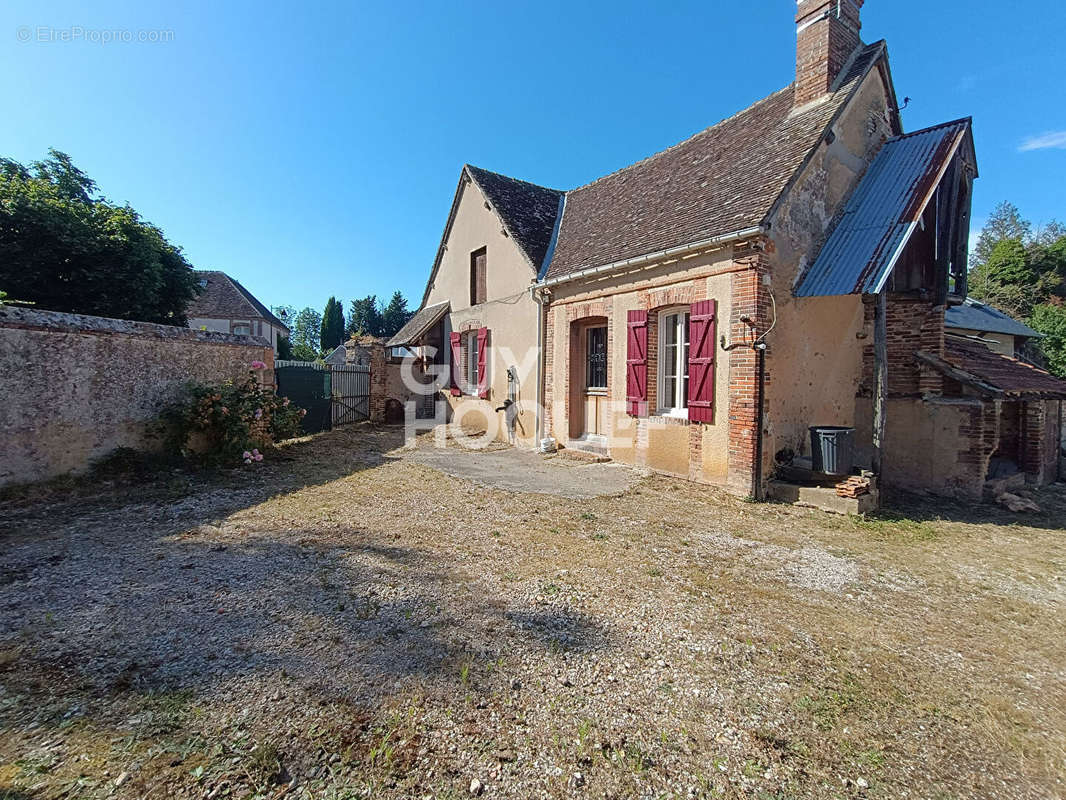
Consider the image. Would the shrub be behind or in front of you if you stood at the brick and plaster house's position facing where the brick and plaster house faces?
in front

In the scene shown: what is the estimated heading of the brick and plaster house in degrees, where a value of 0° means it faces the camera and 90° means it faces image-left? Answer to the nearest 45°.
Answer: approximately 45°

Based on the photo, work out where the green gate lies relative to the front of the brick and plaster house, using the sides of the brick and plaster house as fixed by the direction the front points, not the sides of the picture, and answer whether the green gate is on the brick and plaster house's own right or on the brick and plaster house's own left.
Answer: on the brick and plaster house's own right

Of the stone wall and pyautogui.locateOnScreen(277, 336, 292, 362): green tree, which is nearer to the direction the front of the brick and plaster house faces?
the stone wall

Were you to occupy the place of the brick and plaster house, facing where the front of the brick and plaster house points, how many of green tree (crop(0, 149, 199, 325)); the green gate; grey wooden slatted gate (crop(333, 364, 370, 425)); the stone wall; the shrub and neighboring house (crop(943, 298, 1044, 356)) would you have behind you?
1

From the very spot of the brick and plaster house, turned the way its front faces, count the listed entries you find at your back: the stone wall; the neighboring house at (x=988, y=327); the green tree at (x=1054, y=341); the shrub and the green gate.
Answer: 2

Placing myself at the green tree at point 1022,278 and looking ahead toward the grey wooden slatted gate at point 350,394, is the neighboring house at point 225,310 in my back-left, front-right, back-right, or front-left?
front-right

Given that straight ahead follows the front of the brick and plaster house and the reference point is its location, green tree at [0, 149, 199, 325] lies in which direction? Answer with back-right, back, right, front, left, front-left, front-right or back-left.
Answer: front-right

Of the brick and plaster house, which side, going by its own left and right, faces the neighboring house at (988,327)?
back

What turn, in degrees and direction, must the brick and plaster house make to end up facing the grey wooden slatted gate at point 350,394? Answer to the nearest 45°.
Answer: approximately 45° to its right

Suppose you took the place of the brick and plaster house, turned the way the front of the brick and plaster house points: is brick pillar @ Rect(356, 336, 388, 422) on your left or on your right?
on your right

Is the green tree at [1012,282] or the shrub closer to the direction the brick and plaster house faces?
the shrub

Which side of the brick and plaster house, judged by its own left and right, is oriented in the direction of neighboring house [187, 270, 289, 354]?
right

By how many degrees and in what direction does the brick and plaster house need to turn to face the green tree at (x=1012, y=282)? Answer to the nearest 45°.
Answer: approximately 180°

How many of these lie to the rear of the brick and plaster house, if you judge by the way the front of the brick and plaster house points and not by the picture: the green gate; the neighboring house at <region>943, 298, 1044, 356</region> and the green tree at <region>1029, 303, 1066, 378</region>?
2
